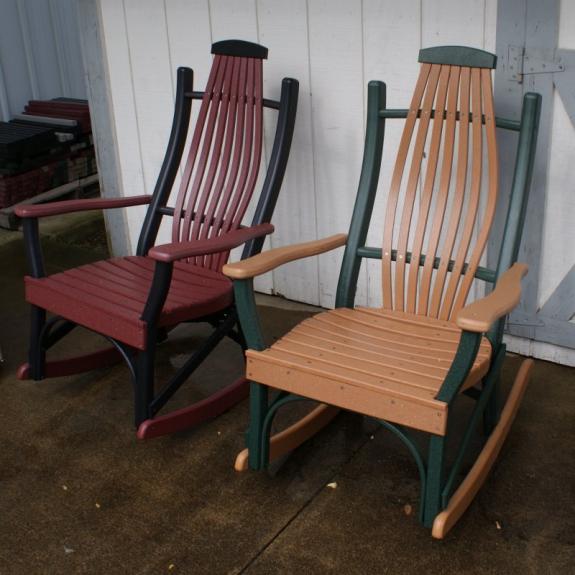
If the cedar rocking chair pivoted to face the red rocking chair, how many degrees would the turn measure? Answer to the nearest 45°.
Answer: approximately 90° to its right

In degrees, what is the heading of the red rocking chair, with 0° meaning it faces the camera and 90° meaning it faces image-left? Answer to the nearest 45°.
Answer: approximately 45°

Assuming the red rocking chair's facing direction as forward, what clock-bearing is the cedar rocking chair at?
The cedar rocking chair is roughly at 9 o'clock from the red rocking chair.
